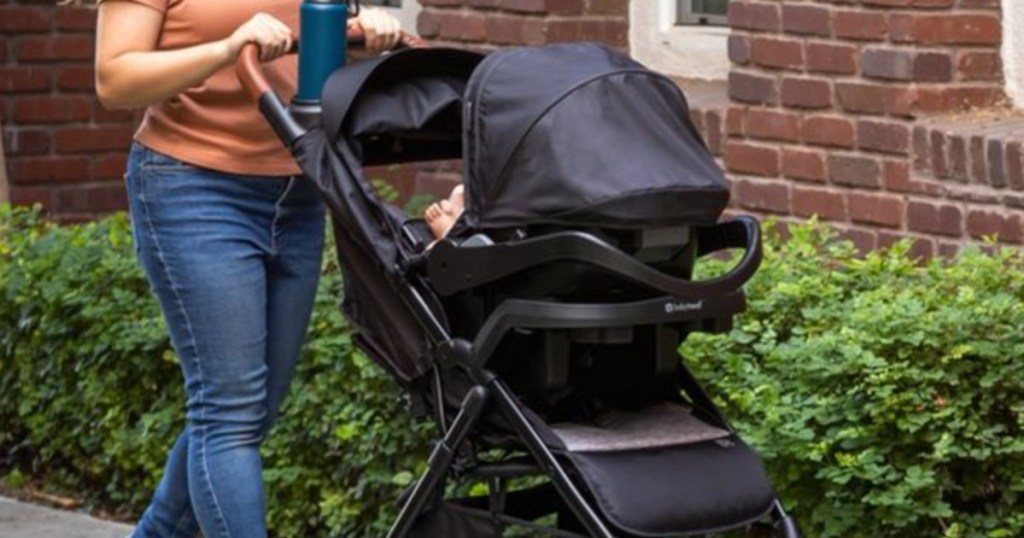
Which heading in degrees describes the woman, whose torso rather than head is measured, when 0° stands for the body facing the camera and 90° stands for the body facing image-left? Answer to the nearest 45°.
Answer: approximately 315°

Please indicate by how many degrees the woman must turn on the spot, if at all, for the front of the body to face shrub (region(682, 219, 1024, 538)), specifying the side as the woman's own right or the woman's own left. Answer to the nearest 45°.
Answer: approximately 45° to the woman's own left

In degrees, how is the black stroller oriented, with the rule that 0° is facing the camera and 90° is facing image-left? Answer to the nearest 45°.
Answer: approximately 315°

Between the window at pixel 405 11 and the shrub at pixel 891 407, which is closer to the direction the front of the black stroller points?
the shrub

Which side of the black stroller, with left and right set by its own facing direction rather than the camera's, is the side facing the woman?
back

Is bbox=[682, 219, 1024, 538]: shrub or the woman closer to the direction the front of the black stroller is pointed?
the shrub

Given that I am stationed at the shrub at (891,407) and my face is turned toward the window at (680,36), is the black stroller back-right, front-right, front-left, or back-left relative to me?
back-left
